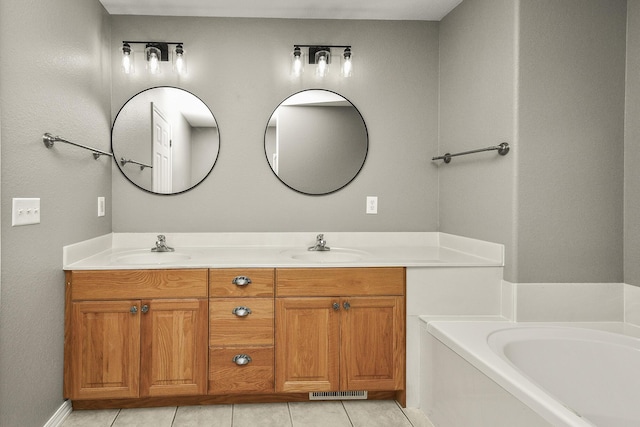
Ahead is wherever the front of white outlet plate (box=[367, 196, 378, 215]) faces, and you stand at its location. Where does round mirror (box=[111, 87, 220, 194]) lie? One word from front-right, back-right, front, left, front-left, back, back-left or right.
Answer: right

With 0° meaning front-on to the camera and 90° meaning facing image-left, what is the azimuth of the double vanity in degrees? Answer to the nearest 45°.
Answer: approximately 0°

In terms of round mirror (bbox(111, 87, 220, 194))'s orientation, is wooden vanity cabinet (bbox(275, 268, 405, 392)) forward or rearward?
forward

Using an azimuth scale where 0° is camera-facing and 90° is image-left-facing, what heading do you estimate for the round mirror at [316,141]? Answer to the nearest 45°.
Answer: approximately 0°
